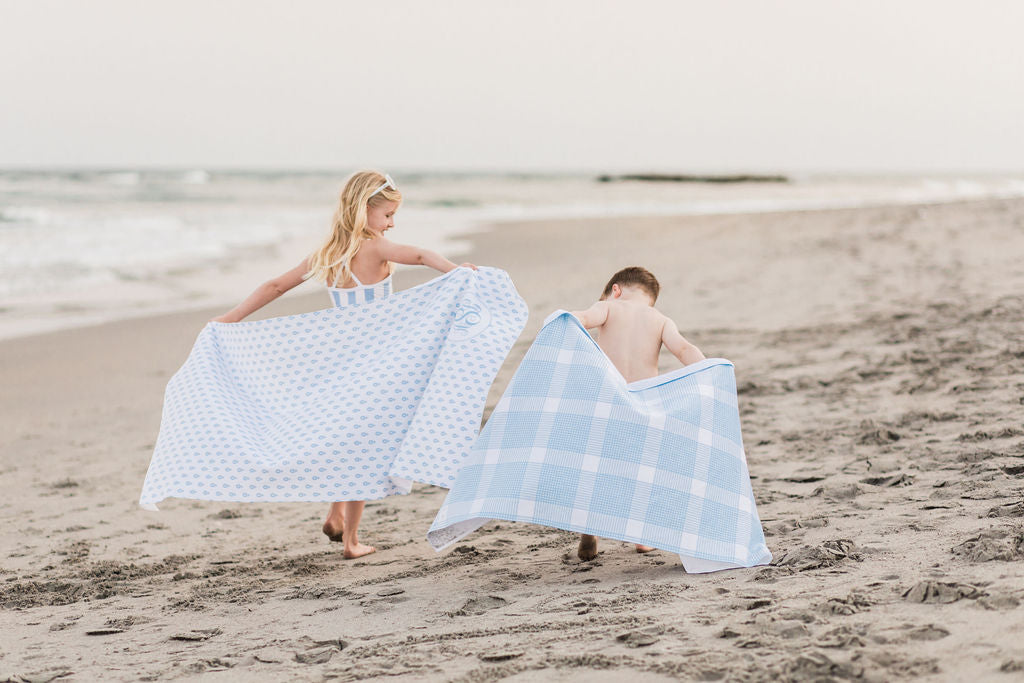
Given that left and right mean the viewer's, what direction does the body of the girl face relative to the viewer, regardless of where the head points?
facing away from the viewer and to the right of the viewer

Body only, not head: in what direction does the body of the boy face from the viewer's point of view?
away from the camera

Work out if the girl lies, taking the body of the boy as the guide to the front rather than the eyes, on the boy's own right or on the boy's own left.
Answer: on the boy's own left

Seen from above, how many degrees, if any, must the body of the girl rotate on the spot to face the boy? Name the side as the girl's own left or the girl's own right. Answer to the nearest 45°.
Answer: approximately 90° to the girl's own right

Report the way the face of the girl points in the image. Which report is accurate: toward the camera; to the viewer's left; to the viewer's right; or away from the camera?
to the viewer's right

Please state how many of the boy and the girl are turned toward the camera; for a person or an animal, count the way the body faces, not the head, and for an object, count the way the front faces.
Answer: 0
